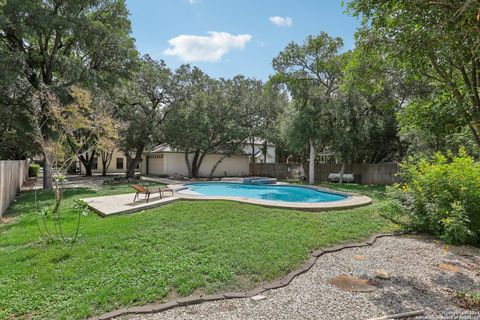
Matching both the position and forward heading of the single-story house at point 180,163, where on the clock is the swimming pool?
The swimming pool is roughly at 10 o'clock from the single-story house.

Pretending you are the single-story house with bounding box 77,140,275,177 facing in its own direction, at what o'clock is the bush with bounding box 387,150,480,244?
The bush is roughly at 10 o'clock from the single-story house.

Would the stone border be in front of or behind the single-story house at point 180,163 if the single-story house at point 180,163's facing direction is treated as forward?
in front

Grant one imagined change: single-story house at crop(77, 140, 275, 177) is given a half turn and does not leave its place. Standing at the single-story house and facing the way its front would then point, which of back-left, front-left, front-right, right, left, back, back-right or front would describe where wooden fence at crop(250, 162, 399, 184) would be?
right

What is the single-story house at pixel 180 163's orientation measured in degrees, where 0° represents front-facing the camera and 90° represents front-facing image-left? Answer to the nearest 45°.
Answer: approximately 45°

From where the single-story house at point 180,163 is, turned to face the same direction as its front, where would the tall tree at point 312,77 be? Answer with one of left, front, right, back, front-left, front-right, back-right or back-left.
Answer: left

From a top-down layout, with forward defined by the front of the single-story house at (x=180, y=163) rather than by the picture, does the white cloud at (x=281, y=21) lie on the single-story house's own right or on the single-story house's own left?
on the single-story house's own left

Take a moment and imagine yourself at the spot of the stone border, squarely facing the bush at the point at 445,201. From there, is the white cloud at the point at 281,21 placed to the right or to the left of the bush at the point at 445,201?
left
